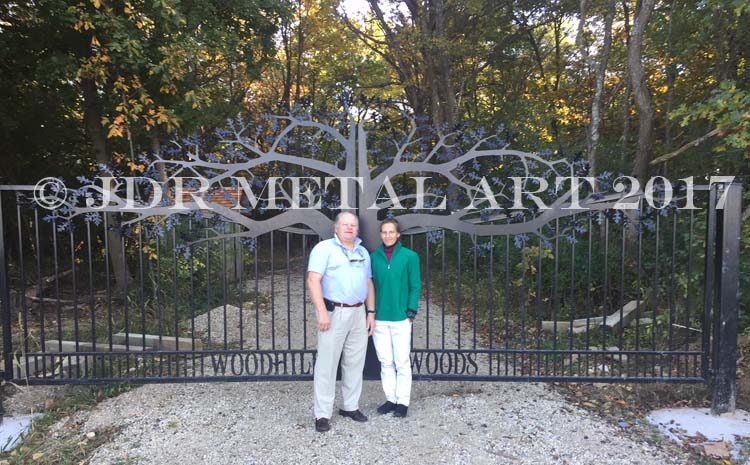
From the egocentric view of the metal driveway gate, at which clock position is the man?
The man is roughly at 1 o'clock from the metal driveway gate.

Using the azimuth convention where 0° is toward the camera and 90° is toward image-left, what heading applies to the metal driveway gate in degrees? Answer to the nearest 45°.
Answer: approximately 0°
